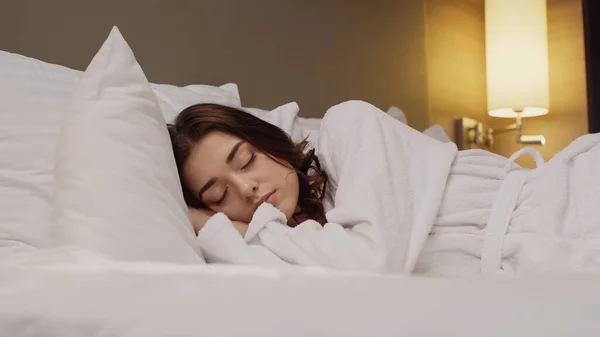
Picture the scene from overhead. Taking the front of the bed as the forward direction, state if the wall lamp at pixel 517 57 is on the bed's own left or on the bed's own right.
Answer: on the bed's own left

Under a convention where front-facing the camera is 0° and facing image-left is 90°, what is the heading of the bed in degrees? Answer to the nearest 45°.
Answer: approximately 270°
